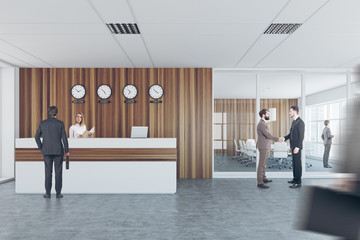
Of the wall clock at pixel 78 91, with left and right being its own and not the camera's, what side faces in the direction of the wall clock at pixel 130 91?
left

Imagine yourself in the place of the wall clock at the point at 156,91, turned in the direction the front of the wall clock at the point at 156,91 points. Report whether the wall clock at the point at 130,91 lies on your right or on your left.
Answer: on your right

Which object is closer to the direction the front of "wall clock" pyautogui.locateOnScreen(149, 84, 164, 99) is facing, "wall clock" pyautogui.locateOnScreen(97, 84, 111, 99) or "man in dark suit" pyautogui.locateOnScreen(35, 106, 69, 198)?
the man in dark suit

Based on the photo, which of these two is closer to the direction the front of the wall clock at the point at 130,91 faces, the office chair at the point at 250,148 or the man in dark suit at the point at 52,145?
the man in dark suit

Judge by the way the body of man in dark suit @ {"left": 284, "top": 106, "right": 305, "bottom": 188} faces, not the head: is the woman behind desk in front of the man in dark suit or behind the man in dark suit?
in front

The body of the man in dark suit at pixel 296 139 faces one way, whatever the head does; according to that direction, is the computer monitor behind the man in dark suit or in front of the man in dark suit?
in front

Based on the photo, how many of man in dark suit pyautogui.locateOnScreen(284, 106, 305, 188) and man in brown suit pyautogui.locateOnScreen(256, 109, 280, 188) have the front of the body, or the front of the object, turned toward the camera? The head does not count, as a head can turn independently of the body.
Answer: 0

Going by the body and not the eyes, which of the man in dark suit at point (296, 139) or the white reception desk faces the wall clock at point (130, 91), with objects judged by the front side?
the man in dark suit

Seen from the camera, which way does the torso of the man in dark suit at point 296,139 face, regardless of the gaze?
to the viewer's left

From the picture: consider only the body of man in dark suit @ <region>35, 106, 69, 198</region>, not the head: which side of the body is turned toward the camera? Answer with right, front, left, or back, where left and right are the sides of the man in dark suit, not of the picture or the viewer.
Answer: back

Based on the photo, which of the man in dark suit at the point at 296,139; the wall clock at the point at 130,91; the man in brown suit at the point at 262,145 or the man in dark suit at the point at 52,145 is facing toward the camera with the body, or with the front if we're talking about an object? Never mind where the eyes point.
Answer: the wall clock
